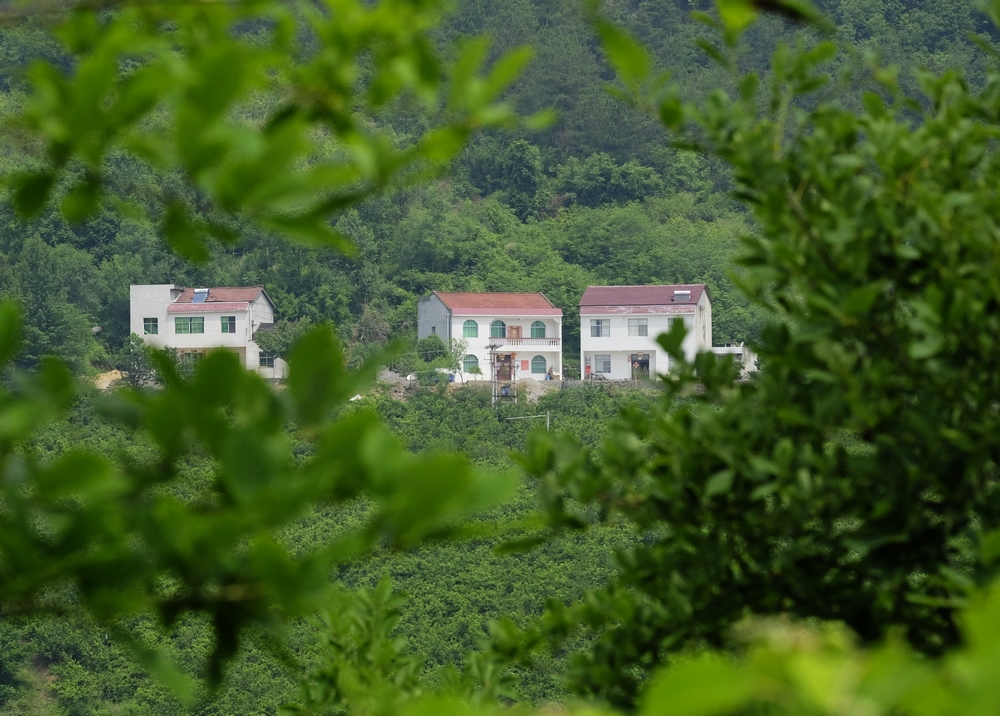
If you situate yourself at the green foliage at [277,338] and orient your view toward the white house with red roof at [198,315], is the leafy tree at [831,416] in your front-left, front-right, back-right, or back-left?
back-left

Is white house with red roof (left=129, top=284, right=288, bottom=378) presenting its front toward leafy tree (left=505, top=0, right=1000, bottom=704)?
yes

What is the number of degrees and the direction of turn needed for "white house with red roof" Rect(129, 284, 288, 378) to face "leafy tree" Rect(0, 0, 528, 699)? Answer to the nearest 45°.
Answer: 0° — it already faces it

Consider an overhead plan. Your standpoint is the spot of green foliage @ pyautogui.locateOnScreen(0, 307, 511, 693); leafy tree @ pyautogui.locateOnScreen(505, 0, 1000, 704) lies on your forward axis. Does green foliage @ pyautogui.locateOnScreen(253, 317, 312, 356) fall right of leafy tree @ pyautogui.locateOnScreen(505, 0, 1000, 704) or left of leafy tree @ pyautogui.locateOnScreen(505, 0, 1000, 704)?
left

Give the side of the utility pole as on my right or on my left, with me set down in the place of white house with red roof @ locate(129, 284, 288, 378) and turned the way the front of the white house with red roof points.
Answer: on my left

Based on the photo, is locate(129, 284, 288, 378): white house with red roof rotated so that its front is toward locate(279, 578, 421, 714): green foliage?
yes

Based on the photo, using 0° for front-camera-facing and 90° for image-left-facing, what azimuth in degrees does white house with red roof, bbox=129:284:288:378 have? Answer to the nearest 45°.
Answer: approximately 0°

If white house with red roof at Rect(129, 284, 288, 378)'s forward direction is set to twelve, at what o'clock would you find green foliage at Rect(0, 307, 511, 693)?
The green foliage is roughly at 12 o'clock from the white house with red roof.
